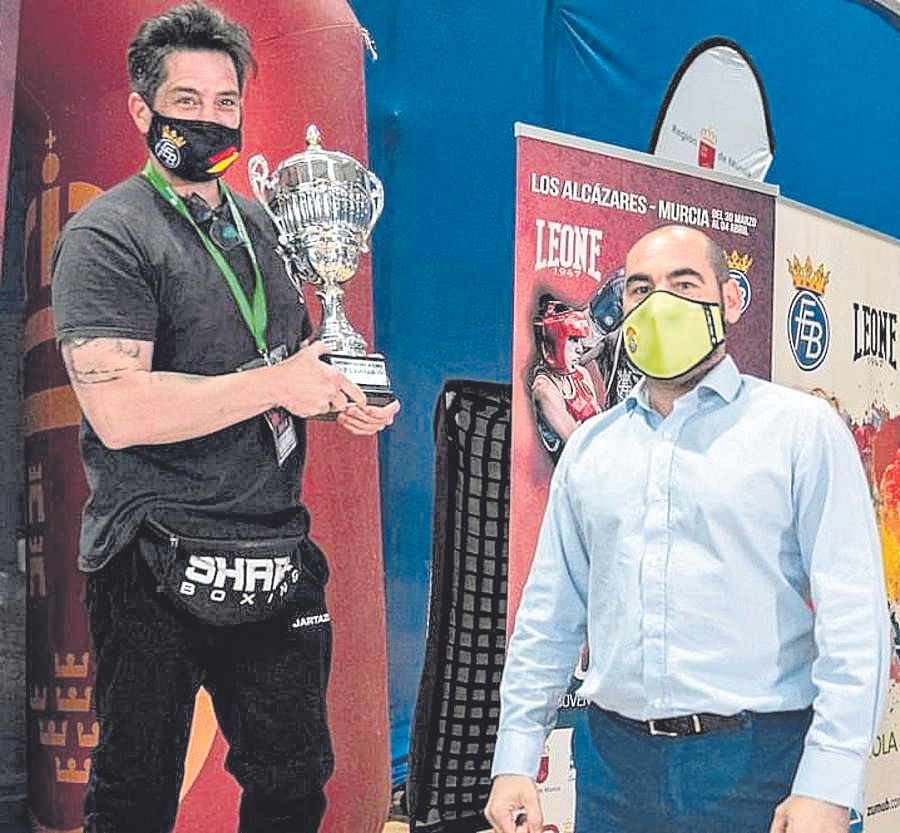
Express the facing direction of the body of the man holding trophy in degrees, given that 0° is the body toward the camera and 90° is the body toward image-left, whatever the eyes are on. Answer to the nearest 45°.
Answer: approximately 315°

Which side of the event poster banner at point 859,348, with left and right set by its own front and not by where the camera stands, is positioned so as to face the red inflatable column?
right

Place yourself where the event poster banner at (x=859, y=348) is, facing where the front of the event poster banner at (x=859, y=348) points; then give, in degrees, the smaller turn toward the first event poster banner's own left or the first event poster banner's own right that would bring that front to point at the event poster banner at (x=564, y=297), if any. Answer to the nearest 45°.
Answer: approximately 90° to the first event poster banner's own right

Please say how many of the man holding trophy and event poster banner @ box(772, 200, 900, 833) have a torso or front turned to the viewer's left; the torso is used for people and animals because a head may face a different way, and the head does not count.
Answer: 0

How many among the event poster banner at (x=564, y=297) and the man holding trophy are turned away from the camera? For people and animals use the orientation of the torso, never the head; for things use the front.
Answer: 0

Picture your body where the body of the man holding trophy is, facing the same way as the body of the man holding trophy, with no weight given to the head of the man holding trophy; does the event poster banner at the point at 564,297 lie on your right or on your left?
on your left

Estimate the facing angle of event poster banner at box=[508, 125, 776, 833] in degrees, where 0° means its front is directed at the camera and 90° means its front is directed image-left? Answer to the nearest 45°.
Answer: approximately 315°

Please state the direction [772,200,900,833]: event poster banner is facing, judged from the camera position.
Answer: facing the viewer and to the right of the viewer

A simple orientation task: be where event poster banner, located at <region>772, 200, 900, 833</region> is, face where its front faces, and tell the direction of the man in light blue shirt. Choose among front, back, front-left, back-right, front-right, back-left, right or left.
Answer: front-right

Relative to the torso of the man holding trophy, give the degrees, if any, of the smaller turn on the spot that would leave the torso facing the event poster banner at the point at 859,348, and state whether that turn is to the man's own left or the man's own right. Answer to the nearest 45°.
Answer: approximately 90° to the man's own left

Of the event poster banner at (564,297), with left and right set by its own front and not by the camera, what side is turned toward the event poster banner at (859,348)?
left
